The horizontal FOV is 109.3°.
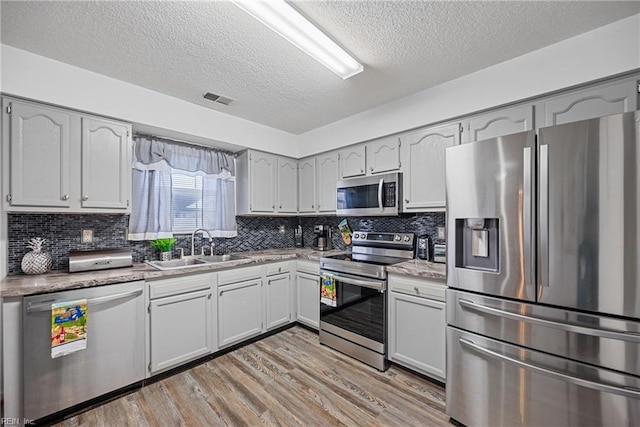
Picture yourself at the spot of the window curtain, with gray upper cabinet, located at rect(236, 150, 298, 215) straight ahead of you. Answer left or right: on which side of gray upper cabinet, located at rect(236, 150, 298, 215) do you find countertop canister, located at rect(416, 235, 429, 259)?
right

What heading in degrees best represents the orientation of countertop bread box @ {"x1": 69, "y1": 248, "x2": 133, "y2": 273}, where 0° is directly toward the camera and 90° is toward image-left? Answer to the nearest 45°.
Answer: approximately 0°

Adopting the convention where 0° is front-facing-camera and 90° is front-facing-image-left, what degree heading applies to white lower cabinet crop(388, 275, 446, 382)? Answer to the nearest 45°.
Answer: approximately 45°
